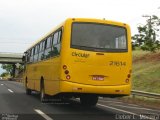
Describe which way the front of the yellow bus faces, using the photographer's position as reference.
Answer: facing away from the viewer and to the left of the viewer
